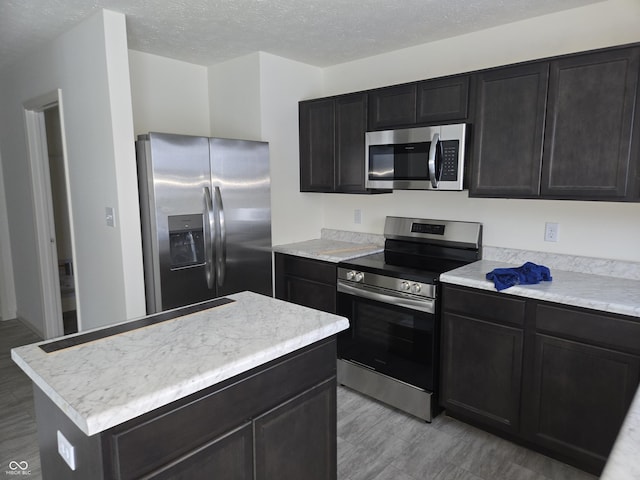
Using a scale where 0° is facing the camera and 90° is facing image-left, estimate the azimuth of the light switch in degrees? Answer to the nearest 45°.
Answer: approximately 45°

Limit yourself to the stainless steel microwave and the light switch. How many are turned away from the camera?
0

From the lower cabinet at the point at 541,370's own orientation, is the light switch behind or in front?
in front

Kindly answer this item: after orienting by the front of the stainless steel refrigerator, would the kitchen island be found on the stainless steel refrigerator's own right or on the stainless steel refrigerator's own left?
on the stainless steel refrigerator's own right

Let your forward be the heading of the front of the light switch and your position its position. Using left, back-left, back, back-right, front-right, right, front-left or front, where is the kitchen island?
front-left

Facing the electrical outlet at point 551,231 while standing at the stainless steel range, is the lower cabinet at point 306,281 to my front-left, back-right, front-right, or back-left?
back-left

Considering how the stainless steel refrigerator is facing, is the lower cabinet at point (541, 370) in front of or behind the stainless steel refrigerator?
in front
